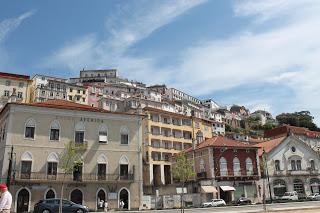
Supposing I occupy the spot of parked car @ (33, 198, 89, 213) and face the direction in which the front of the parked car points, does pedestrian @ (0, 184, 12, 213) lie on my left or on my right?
on my right
